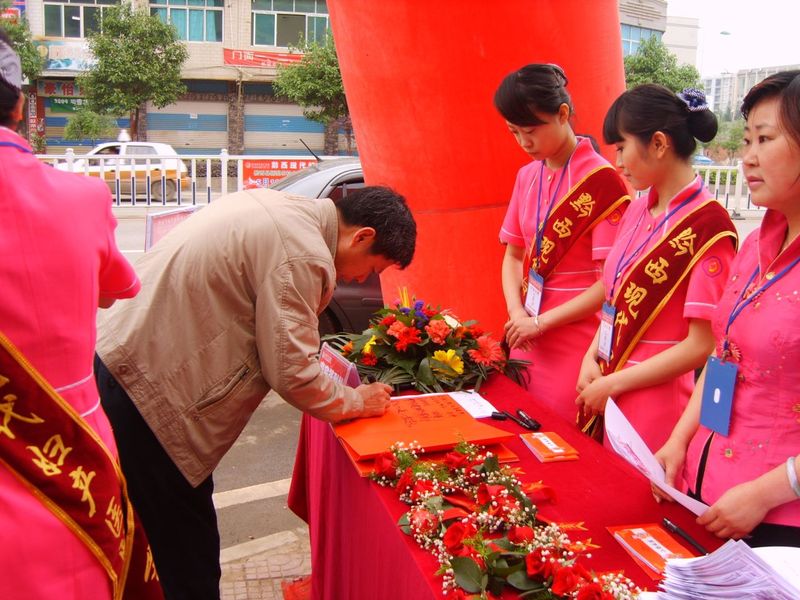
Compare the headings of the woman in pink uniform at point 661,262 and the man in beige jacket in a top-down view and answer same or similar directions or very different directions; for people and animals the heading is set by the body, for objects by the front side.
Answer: very different directions

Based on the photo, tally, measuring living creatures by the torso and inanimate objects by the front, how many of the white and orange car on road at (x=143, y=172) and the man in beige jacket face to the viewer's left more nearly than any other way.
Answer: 1

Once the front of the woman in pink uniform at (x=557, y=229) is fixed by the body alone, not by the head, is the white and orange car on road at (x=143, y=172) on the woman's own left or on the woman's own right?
on the woman's own right

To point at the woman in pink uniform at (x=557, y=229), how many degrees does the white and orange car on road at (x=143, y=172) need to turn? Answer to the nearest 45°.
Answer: approximately 90° to its left

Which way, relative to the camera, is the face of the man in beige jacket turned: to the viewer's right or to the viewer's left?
to the viewer's right

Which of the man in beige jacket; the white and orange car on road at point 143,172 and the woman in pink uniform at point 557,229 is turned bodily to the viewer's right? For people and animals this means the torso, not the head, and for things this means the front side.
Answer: the man in beige jacket

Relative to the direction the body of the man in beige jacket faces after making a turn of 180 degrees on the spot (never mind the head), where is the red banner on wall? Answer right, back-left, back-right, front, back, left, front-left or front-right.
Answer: right

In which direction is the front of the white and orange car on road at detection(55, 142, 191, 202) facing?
to the viewer's left

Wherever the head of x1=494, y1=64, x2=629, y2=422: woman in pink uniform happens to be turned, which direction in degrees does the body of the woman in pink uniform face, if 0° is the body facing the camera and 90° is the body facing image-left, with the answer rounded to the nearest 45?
approximately 45°

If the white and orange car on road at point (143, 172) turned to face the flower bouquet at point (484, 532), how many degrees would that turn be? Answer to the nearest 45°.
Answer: approximately 90° to its left

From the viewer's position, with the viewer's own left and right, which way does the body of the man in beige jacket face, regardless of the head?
facing to the right of the viewer
